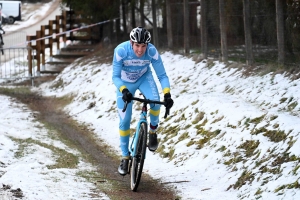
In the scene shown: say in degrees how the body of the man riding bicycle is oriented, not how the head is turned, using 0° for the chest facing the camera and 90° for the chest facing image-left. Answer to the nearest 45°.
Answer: approximately 0°
